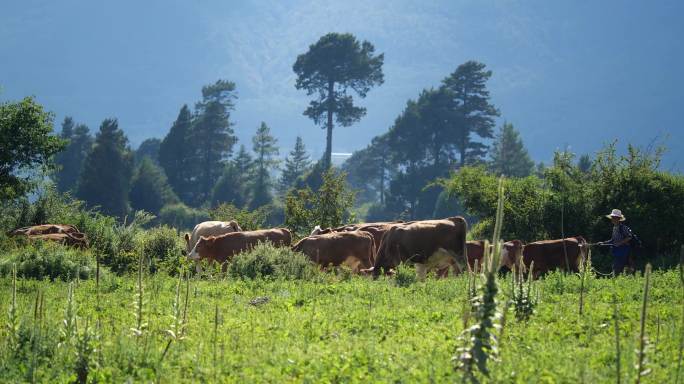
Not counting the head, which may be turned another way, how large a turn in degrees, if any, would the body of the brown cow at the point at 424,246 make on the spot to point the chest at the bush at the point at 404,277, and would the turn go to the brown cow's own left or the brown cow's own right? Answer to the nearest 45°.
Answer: approximately 90° to the brown cow's own left

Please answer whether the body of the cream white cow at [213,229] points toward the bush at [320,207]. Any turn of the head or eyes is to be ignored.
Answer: no

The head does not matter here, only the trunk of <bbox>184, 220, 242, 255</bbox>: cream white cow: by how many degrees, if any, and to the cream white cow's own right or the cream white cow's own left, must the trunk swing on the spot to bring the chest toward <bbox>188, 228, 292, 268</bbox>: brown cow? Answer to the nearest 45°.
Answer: approximately 90° to the cream white cow's own left

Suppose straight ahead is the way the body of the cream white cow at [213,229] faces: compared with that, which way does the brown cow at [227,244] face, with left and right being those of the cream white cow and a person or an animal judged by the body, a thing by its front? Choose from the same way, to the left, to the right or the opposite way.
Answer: the same way

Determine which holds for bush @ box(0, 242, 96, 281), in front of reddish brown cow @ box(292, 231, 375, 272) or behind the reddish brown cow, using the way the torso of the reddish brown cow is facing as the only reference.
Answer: in front

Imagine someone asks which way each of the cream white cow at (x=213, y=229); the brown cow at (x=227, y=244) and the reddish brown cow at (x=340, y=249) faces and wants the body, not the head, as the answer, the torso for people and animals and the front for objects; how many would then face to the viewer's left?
3

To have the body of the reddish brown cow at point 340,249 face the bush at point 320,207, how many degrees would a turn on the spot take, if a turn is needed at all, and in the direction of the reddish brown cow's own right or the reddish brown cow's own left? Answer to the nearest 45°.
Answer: approximately 90° to the reddish brown cow's own right

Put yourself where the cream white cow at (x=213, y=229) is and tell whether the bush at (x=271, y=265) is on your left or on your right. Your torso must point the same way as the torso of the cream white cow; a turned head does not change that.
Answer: on your left

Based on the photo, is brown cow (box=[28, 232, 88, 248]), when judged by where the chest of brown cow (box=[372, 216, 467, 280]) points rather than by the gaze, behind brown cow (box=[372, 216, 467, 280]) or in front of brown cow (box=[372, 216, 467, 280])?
in front

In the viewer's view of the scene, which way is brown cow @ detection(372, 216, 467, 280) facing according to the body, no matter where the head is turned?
to the viewer's left

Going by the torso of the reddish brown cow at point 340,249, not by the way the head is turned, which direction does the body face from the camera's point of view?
to the viewer's left

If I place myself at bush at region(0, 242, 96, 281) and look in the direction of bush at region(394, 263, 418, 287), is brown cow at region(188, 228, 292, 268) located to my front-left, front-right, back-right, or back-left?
front-left

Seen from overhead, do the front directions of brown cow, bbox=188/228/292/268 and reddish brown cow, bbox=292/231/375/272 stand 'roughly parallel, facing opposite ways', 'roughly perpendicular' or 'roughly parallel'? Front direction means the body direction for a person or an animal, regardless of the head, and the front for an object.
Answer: roughly parallel

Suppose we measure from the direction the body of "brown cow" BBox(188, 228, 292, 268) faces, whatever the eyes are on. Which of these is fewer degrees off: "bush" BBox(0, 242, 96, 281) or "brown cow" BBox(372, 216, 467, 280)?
the bush

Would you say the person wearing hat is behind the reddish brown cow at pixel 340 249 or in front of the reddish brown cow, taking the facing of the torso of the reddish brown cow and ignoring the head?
behind

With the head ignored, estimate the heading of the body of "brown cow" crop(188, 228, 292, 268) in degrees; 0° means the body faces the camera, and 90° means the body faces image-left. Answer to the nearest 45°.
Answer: approximately 90°

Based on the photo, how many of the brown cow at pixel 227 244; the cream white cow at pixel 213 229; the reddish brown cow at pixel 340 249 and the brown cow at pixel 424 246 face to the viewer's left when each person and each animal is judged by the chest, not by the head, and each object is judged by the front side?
4

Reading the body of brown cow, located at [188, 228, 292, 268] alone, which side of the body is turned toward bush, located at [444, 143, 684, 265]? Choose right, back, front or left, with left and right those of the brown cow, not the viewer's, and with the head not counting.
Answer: back

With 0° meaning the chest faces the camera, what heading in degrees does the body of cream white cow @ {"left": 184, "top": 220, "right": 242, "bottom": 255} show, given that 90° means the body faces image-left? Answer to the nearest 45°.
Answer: approximately 90°

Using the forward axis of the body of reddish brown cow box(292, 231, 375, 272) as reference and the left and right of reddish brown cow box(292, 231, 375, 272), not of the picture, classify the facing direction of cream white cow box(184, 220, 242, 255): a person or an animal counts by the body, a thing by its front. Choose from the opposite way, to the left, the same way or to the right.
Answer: the same way
